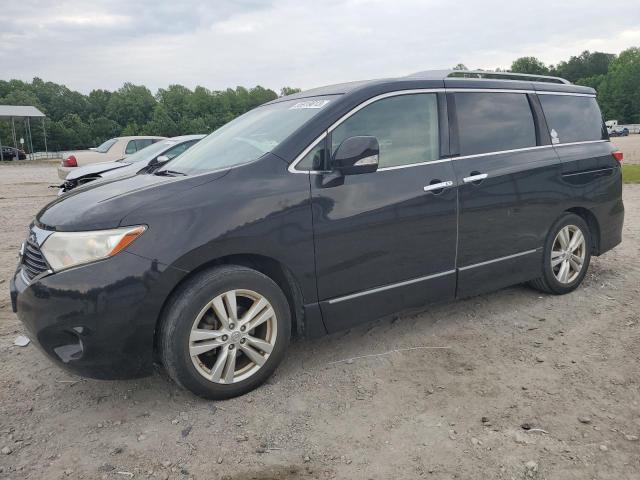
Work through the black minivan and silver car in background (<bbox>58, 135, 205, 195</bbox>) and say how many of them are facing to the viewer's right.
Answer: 0

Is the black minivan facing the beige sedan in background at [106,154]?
no

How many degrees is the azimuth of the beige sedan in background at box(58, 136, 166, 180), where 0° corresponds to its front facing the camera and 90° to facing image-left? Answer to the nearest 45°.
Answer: approximately 225°

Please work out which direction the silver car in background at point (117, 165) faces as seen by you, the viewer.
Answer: facing the viewer and to the left of the viewer
